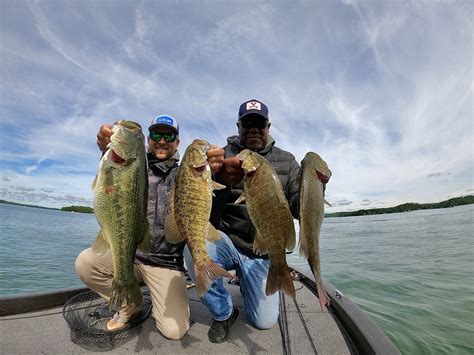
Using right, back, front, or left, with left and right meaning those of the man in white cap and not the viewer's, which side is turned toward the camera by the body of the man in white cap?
front

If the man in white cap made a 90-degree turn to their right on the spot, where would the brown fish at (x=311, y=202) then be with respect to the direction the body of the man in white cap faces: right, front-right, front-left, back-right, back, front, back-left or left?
back-left

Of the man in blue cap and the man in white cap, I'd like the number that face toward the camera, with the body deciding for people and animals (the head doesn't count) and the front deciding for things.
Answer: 2

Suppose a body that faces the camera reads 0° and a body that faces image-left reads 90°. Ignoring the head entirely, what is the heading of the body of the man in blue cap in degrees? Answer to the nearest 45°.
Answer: approximately 0°

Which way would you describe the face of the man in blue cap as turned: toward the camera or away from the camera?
toward the camera

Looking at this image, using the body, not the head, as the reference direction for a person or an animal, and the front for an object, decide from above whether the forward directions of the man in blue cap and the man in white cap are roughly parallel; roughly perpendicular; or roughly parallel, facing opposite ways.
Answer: roughly parallel

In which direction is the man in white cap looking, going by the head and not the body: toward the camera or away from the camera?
toward the camera
